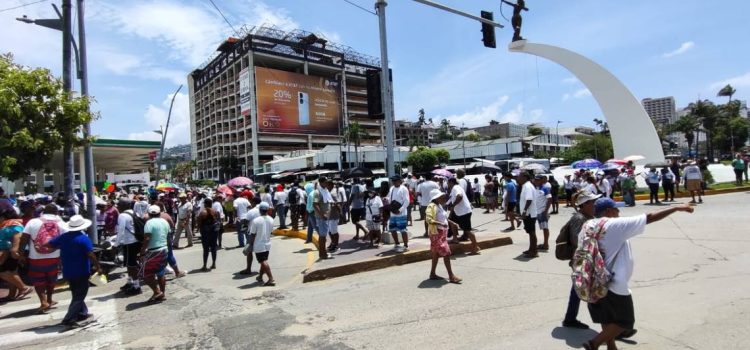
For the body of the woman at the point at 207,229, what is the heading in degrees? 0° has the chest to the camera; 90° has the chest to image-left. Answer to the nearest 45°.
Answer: approximately 180°

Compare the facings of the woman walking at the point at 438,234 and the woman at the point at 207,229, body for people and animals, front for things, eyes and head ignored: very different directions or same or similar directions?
very different directions

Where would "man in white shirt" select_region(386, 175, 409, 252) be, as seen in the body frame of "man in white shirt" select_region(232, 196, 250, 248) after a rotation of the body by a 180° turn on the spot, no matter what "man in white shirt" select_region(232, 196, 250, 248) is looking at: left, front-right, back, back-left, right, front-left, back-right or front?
front-left

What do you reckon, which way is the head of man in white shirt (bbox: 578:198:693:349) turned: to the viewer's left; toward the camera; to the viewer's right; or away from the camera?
to the viewer's right

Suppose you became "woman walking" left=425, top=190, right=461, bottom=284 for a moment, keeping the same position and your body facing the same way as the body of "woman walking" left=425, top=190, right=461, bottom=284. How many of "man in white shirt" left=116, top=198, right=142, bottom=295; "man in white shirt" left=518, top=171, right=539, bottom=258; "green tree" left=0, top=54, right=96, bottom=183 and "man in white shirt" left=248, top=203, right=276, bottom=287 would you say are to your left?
1

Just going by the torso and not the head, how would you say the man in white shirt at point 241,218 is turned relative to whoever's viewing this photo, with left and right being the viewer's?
facing away from the viewer

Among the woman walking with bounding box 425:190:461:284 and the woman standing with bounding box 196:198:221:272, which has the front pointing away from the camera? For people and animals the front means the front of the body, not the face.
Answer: the woman standing with bounding box 196:198:221:272
